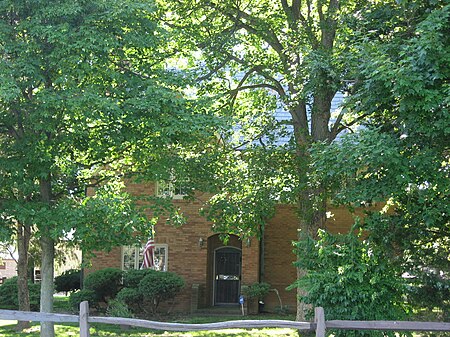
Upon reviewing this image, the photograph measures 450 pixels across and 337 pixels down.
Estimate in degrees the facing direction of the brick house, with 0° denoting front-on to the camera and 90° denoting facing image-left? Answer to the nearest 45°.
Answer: approximately 0°

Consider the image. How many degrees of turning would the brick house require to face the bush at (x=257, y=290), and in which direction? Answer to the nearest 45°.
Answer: approximately 45° to its left

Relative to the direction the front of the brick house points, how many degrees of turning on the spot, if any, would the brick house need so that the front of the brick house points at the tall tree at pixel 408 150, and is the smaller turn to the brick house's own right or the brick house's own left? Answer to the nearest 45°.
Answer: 0° — it already faces it

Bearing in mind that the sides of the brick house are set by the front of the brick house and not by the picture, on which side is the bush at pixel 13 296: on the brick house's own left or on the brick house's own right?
on the brick house's own right

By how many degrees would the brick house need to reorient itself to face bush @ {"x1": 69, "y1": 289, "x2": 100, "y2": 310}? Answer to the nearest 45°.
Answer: approximately 45° to its right
